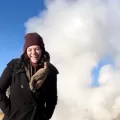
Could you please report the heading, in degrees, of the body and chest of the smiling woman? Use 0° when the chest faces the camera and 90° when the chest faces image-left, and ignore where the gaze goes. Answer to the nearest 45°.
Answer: approximately 0°
